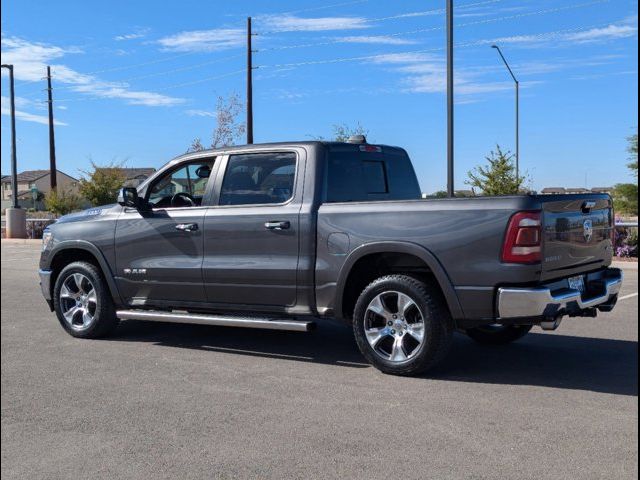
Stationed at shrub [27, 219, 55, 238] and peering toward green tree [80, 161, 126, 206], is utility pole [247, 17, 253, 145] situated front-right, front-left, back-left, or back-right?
front-right

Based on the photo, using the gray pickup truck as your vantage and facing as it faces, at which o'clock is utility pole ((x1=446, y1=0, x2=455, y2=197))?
The utility pole is roughly at 2 o'clock from the gray pickup truck.

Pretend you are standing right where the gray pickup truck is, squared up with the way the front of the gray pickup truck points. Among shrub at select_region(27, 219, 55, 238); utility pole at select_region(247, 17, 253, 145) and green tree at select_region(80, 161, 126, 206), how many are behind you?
0

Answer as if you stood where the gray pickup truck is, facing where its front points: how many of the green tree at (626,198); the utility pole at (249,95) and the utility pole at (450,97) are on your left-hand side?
0

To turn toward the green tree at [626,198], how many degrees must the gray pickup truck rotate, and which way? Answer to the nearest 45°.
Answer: approximately 90° to its right

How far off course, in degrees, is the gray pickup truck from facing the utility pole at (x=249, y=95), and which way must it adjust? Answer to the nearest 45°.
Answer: approximately 45° to its right

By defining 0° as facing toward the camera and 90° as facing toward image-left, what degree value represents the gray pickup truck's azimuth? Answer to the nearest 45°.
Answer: approximately 135°

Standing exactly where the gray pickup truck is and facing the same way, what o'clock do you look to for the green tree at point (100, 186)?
The green tree is roughly at 1 o'clock from the gray pickup truck.

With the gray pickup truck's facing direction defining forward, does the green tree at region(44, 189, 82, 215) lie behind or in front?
in front

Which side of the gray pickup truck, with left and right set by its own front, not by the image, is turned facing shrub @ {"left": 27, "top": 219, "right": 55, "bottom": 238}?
front

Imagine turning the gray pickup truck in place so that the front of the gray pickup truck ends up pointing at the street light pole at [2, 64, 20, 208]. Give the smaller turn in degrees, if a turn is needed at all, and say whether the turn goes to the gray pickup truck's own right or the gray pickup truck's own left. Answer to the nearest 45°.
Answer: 0° — it already faces it
